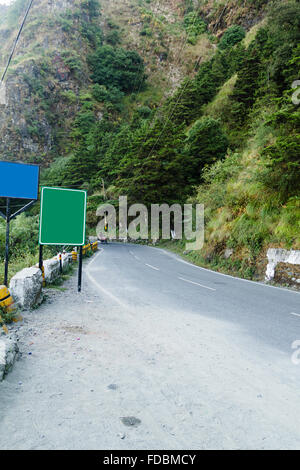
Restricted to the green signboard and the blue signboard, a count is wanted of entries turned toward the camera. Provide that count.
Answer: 2

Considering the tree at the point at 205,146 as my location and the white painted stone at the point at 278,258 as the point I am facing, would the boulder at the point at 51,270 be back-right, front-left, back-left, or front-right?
front-right

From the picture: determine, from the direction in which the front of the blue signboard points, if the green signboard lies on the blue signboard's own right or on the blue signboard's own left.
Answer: on the blue signboard's own left

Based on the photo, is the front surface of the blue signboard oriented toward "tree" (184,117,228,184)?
no

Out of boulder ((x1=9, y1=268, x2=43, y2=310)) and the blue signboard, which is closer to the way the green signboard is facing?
the boulder

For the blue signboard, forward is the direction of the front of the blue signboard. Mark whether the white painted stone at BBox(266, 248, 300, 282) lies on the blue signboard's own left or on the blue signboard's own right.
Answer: on the blue signboard's own left

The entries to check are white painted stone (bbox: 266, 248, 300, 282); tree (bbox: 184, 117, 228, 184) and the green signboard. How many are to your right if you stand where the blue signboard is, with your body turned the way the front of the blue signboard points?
0

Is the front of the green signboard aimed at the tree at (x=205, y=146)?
no

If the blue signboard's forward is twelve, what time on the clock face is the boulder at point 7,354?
The boulder is roughly at 12 o'clock from the blue signboard.

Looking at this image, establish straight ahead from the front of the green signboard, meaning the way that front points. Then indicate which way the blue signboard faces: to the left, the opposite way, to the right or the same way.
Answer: the same way

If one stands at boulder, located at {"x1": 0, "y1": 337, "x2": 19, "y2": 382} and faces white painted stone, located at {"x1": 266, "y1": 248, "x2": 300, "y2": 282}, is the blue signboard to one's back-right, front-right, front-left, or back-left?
front-left

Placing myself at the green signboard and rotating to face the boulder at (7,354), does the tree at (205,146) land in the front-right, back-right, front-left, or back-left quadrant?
back-left

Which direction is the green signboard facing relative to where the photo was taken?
toward the camera

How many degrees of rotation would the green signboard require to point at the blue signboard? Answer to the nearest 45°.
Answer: approximately 45° to its right
